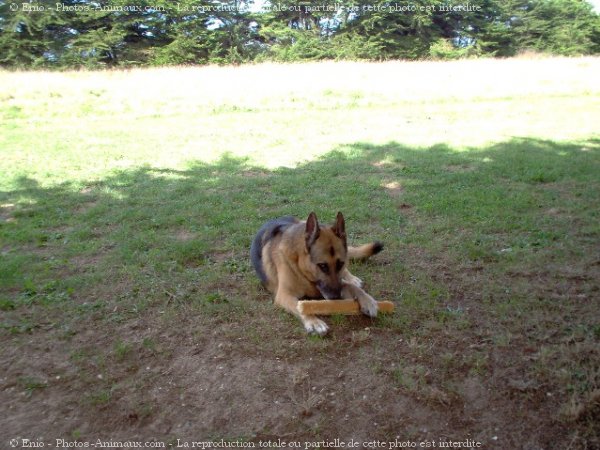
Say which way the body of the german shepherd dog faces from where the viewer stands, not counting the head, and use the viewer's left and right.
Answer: facing the viewer and to the right of the viewer
